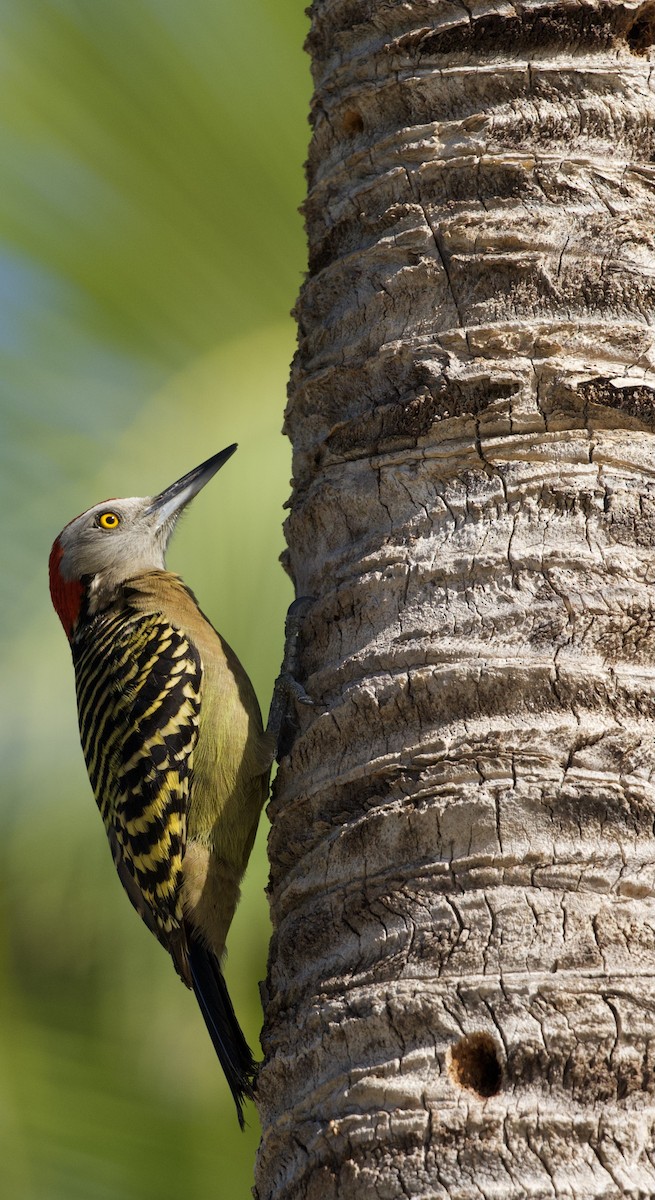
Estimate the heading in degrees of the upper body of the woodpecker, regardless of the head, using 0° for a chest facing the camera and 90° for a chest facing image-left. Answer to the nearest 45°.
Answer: approximately 270°
